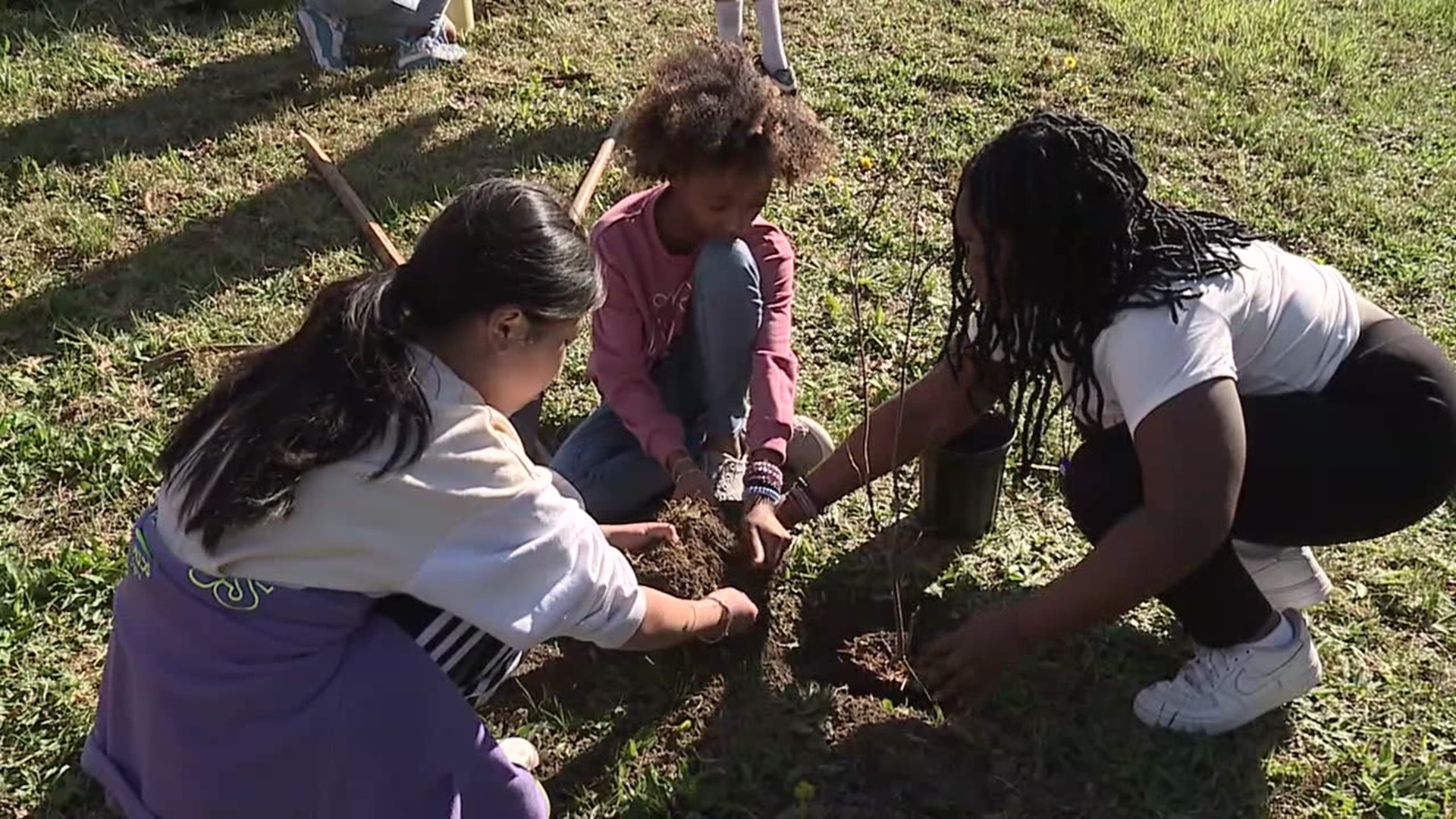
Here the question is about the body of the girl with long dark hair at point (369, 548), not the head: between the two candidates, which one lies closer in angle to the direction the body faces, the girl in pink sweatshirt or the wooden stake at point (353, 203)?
the girl in pink sweatshirt

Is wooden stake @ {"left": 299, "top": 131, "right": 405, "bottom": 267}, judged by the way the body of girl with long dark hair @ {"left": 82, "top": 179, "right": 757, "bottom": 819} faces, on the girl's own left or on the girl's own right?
on the girl's own left

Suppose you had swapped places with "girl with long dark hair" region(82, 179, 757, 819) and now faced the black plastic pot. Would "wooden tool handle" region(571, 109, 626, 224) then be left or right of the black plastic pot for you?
left

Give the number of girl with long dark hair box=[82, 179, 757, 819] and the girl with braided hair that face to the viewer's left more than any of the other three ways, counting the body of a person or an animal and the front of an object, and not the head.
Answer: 1

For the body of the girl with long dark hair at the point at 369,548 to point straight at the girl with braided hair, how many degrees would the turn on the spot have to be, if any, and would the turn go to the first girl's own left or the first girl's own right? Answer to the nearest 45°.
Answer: approximately 45° to the first girl's own right

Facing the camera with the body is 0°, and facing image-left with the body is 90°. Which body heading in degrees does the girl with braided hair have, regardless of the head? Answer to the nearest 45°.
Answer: approximately 90°

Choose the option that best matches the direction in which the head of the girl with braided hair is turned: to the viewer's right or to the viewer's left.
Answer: to the viewer's left

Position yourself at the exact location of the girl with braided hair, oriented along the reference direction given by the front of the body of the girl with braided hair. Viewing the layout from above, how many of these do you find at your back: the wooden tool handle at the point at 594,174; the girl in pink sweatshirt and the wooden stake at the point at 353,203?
0

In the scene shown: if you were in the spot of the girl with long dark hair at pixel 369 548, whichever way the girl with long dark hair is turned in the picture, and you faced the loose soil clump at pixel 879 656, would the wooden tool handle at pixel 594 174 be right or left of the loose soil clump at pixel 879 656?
left

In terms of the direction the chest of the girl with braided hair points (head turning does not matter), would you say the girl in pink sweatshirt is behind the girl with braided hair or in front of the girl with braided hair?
in front

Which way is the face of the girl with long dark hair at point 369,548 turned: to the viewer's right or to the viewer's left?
to the viewer's right

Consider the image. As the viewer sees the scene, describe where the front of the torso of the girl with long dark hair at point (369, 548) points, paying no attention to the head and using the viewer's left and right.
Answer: facing away from the viewer and to the right of the viewer

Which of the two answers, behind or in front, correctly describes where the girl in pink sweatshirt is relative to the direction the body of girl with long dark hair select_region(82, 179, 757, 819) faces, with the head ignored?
in front
